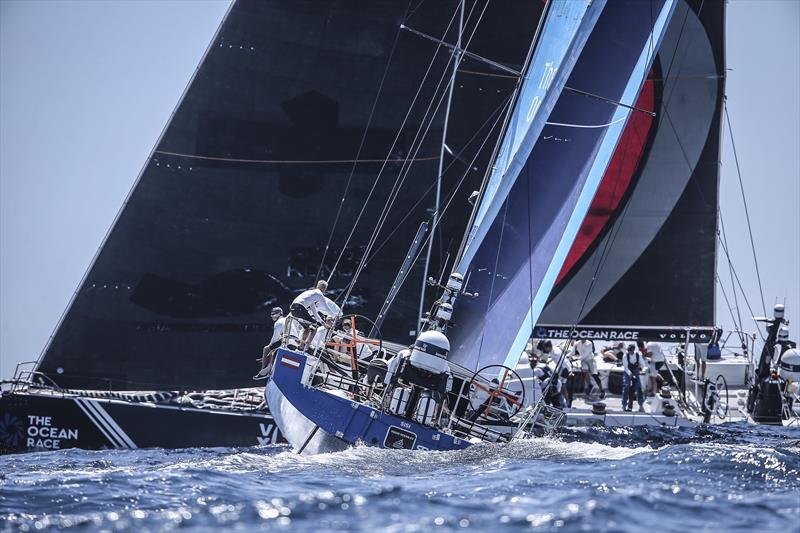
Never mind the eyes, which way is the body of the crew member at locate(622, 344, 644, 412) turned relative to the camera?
toward the camera

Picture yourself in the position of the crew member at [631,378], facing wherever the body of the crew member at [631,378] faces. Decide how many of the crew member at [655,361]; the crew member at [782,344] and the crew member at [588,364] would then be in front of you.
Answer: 0

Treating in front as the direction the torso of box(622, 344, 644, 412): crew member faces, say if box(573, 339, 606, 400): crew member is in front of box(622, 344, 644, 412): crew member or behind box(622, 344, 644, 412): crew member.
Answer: behind

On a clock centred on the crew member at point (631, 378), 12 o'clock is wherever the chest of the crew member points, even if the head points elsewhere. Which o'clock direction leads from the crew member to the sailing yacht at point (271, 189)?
The sailing yacht is roughly at 3 o'clock from the crew member.

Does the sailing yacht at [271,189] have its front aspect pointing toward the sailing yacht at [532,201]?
no

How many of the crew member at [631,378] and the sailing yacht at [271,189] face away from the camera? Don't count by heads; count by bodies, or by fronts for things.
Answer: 0
